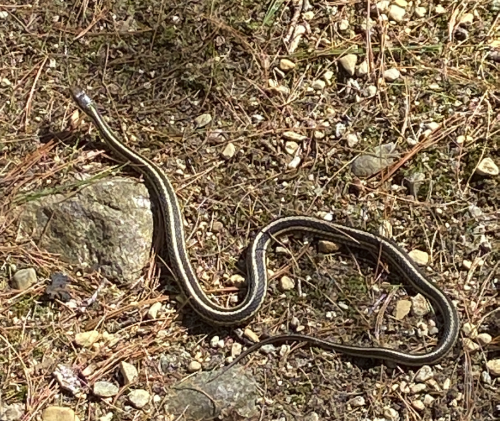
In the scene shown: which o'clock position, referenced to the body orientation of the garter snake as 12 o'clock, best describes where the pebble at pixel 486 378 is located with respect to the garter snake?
The pebble is roughly at 5 o'clock from the garter snake.

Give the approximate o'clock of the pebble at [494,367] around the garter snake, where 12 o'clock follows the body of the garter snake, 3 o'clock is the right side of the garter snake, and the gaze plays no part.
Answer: The pebble is roughly at 5 o'clock from the garter snake.

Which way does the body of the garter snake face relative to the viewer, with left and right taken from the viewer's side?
facing away from the viewer and to the left of the viewer

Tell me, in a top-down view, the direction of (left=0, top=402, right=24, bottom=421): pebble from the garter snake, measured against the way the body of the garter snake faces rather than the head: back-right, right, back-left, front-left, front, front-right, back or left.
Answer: left

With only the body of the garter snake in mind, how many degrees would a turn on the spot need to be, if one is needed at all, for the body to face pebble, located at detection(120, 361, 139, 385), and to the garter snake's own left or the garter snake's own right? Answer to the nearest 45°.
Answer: approximately 90° to the garter snake's own left

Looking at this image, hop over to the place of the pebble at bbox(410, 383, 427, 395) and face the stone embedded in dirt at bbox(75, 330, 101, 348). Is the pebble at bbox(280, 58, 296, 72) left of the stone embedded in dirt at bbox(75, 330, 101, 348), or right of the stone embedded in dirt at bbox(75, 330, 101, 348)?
right

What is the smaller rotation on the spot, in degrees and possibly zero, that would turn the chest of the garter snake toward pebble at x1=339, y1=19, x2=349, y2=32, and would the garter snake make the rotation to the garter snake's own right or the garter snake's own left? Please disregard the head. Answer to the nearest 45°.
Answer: approximately 45° to the garter snake's own right

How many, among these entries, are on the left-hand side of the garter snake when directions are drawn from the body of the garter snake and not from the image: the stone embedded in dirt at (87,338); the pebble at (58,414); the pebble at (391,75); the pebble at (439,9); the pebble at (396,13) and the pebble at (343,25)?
2

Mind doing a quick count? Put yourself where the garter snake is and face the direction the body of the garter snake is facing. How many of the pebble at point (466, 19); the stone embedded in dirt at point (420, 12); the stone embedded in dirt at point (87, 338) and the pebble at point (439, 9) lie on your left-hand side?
1

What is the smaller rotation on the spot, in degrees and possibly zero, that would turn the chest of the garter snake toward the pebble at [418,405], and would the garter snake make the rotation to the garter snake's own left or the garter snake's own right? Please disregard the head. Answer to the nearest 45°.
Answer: approximately 180°

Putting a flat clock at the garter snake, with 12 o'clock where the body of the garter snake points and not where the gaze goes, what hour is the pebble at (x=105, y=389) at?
The pebble is roughly at 9 o'clock from the garter snake.

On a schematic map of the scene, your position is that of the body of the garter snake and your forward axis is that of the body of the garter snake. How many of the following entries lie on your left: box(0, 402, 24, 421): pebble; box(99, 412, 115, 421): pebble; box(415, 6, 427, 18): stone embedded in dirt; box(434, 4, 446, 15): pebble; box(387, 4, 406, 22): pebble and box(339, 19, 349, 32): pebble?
2

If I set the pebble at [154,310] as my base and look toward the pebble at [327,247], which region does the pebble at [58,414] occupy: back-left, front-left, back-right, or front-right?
back-right

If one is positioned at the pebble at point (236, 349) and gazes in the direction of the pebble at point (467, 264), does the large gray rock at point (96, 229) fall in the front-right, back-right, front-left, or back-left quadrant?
back-left

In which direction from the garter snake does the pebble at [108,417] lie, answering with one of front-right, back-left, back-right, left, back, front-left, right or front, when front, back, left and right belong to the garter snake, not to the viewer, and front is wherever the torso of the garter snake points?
left
